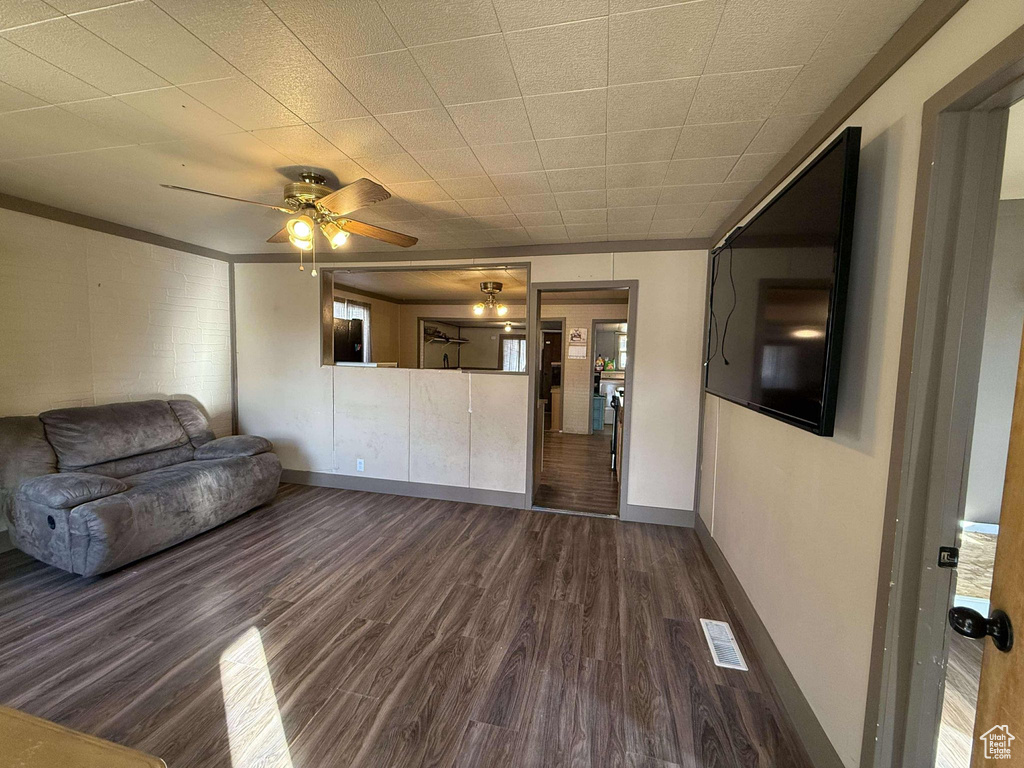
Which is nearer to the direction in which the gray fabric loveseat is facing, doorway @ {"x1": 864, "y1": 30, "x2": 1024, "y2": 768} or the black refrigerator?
the doorway

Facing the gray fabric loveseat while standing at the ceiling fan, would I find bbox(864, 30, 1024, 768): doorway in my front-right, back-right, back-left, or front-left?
back-left

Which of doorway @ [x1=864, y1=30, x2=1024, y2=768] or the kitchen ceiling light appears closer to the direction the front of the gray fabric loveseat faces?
the doorway

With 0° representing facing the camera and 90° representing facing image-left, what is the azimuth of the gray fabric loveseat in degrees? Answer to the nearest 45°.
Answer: approximately 315°

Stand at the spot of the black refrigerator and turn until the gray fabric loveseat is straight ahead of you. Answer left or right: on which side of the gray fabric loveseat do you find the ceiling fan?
left

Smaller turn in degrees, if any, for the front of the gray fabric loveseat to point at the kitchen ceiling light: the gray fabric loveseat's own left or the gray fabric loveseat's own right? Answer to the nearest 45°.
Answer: approximately 45° to the gray fabric loveseat's own left

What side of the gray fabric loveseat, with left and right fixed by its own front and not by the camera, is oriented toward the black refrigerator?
left
